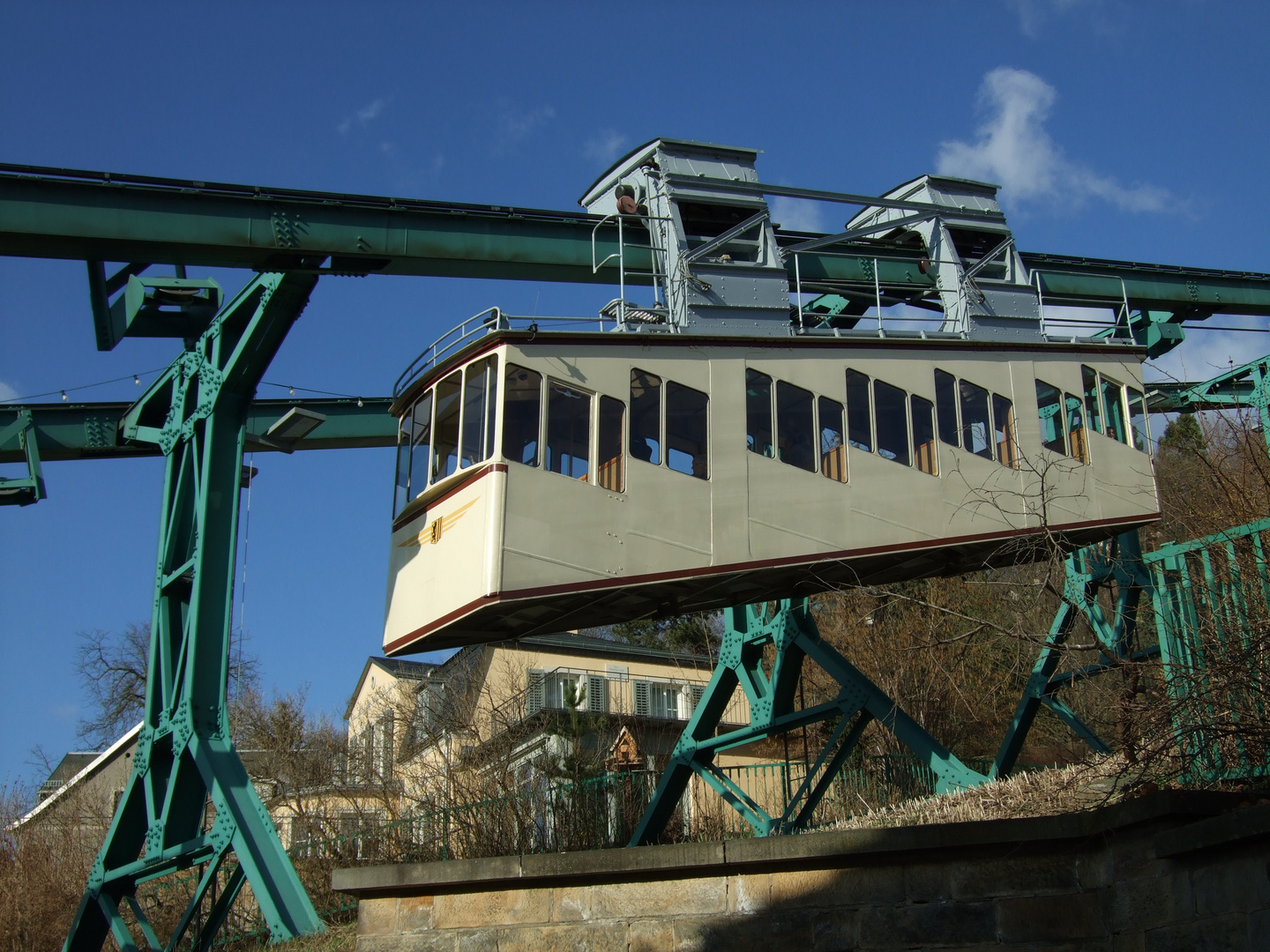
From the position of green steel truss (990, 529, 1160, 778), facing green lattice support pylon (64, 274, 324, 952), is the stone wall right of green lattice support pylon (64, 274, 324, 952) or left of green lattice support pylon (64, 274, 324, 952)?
left

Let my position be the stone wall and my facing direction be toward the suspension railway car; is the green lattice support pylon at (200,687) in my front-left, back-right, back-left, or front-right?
front-left
